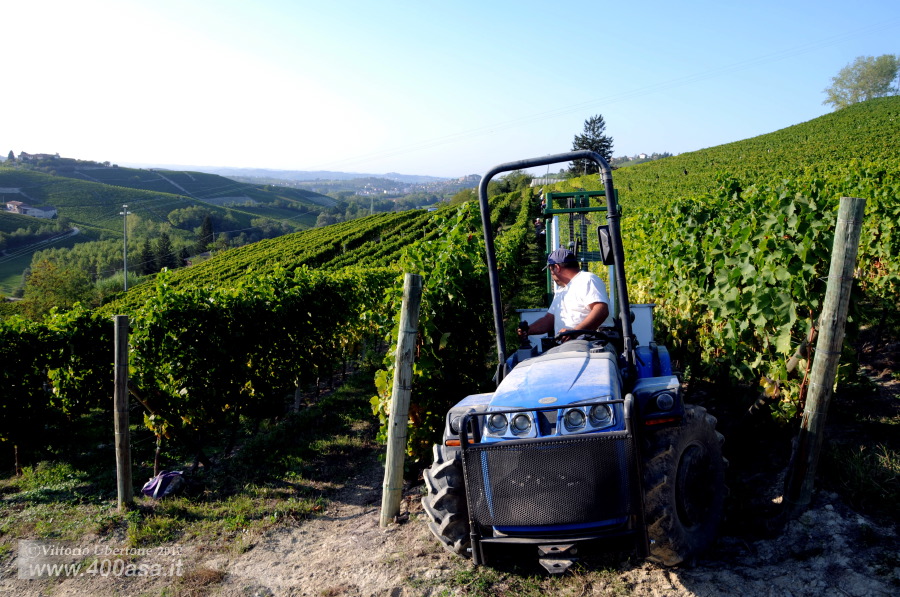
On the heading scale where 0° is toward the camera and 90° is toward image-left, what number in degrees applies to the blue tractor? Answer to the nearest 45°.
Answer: approximately 0°
